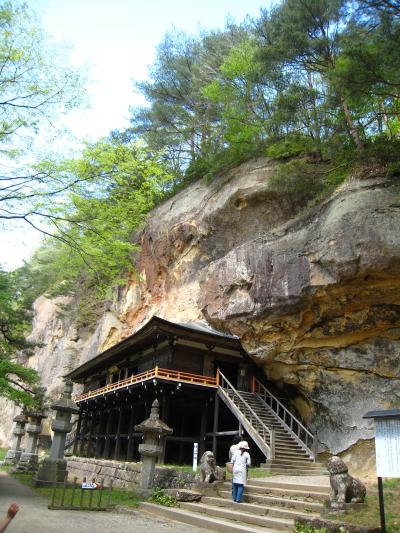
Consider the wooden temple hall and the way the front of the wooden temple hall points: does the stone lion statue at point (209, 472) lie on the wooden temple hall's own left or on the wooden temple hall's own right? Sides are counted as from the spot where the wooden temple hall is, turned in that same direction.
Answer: on the wooden temple hall's own left

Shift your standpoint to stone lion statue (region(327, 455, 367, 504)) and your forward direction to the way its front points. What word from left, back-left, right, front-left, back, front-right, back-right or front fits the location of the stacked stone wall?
right

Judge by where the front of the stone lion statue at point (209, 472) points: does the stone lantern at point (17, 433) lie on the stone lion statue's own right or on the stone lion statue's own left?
on the stone lion statue's own right

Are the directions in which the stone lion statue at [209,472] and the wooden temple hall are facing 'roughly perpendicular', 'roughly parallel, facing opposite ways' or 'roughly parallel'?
roughly parallel

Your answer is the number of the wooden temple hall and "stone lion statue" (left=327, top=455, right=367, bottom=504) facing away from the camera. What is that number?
0

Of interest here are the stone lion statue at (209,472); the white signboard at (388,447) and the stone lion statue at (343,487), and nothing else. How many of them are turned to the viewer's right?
0

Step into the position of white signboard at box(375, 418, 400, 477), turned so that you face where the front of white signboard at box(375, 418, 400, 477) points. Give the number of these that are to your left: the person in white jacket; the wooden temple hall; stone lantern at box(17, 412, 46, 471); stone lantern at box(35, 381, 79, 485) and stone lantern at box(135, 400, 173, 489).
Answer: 0

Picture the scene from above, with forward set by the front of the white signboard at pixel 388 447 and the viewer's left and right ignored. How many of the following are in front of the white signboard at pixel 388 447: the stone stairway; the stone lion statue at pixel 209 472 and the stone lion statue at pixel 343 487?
0

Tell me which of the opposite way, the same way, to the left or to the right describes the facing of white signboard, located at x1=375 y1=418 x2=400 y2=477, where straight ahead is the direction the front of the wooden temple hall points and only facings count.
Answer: the same way

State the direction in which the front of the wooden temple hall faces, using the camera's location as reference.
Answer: facing the viewer and to the left of the viewer

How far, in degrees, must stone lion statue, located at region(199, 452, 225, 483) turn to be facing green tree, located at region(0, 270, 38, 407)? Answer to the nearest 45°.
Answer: approximately 45° to its right

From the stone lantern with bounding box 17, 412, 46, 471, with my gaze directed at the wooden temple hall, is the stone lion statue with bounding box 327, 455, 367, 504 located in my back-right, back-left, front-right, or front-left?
front-right

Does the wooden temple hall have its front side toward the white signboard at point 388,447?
no

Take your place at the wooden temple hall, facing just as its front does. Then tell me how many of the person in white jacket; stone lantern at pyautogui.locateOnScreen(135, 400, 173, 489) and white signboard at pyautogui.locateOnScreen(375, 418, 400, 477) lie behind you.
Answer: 0

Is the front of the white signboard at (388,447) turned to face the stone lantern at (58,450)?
no

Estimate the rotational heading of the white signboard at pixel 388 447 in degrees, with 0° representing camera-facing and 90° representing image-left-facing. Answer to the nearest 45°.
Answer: approximately 0°

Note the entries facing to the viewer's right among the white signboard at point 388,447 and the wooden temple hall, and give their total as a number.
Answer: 0
